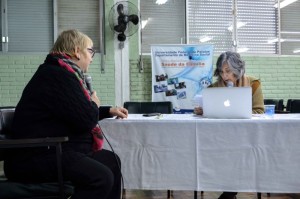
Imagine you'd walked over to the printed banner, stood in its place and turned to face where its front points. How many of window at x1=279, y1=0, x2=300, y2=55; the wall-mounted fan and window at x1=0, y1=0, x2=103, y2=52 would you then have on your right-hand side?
2

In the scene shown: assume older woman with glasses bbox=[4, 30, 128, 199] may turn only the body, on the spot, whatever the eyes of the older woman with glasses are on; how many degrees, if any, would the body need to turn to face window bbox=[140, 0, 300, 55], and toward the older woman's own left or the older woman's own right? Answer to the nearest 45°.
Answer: approximately 45° to the older woman's own left

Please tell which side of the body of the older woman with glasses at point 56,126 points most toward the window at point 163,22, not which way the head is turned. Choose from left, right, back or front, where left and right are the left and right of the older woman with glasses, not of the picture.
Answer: left

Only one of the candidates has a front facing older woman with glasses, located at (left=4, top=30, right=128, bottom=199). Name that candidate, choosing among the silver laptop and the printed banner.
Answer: the printed banner

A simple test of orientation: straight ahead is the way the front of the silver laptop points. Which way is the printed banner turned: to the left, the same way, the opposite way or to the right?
the opposite way

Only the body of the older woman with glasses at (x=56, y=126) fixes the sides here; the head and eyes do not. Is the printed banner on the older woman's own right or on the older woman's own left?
on the older woman's own left

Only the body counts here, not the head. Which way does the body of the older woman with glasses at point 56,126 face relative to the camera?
to the viewer's right

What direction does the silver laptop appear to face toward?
away from the camera

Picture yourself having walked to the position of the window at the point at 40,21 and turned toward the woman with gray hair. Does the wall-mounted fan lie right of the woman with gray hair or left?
left

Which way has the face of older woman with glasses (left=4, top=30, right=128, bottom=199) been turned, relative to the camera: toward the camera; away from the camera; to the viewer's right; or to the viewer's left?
to the viewer's right

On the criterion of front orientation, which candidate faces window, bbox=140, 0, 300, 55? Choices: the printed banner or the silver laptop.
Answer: the silver laptop

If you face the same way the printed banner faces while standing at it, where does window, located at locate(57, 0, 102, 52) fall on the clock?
The window is roughly at 3 o'clock from the printed banner.

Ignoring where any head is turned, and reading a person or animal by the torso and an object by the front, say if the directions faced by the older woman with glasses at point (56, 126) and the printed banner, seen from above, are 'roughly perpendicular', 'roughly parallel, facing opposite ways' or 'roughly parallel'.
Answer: roughly perpendicular
